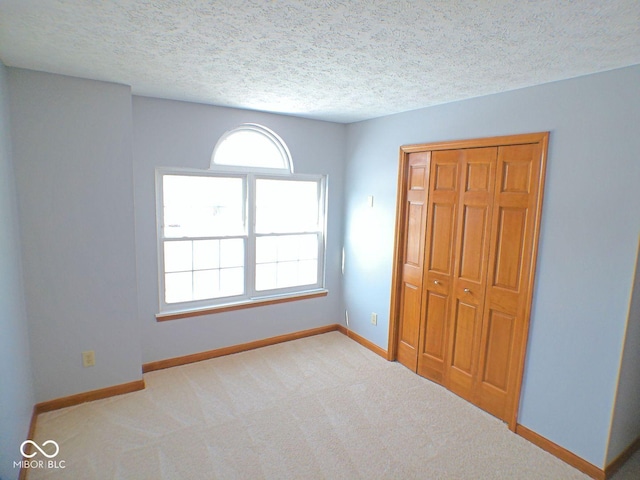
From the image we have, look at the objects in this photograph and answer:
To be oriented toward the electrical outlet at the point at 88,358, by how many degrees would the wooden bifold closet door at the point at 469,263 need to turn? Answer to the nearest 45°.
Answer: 0° — it already faces it

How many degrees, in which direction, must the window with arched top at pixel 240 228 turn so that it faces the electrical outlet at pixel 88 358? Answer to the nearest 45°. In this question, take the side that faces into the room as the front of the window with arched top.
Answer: approximately 90° to its right

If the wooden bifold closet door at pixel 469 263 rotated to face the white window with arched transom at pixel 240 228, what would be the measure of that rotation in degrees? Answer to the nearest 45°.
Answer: approximately 45° to its right

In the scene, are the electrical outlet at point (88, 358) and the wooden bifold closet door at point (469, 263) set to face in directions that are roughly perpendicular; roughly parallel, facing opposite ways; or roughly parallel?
roughly perpendicular

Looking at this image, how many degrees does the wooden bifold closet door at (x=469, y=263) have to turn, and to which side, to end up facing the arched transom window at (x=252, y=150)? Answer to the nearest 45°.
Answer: approximately 45° to its right

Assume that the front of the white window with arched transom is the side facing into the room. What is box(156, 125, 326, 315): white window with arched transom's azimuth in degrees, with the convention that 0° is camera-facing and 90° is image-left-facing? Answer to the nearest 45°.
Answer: approximately 315°

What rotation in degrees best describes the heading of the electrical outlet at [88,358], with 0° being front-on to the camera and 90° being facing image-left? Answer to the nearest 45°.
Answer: approximately 0°

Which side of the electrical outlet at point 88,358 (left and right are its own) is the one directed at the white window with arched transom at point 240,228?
left

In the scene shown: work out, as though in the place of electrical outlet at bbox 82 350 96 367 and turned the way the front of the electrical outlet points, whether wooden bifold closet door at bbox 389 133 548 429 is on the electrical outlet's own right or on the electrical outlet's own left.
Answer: on the electrical outlet's own left

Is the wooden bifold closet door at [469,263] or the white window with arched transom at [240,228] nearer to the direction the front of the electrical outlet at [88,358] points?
the wooden bifold closet door
